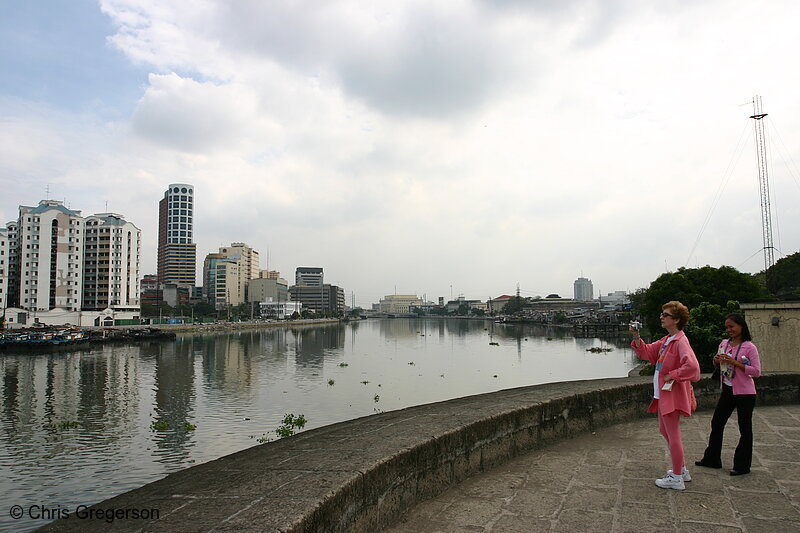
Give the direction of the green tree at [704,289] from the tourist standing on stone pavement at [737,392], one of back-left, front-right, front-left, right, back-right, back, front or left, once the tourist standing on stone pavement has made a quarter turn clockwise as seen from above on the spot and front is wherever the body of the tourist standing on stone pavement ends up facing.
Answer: front-right

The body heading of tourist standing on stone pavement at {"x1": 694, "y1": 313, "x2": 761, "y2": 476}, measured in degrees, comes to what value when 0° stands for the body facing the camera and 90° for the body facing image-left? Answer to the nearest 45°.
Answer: approximately 45°

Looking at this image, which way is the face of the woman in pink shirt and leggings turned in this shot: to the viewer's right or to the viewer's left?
to the viewer's left

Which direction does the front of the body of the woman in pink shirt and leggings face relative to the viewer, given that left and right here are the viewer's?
facing to the left of the viewer

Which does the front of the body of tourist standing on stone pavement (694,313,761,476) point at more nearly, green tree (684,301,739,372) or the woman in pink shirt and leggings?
the woman in pink shirt and leggings

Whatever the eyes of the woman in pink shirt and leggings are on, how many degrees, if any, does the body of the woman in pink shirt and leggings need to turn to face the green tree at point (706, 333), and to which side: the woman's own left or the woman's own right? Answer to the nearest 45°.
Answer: approximately 90° to the woman's own right

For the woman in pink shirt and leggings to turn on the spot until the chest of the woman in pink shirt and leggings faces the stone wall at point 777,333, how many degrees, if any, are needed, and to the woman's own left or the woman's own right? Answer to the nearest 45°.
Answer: approximately 90° to the woman's own right
